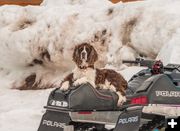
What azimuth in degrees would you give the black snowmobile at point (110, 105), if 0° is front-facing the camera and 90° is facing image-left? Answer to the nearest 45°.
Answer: approximately 225°

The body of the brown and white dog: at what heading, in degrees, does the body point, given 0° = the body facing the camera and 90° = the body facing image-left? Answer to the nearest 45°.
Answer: approximately 45°
